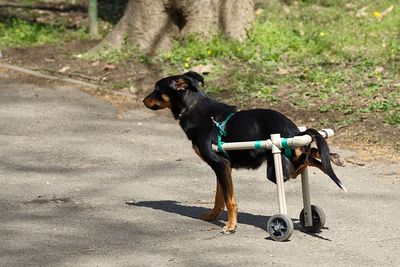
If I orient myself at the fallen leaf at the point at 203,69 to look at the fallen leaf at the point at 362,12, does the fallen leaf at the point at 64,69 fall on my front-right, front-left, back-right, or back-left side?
back-left

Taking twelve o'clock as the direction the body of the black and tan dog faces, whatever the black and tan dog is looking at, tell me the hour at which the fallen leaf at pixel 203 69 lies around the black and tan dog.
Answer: The fallen leaf is roughly at 3 o'clock from the black and tan dog.

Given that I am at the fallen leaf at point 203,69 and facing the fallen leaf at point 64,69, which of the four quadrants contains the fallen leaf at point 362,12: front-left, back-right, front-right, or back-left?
back-right

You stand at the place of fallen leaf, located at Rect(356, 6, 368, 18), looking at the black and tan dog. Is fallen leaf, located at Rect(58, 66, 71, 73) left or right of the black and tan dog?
right

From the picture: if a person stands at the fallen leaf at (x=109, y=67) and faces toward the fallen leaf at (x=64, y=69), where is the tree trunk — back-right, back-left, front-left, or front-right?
back-right

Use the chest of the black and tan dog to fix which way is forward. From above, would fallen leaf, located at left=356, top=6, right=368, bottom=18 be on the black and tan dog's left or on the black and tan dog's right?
on the black and tan dog's right

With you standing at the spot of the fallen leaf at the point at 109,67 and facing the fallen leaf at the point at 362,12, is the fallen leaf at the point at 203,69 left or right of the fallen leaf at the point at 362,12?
right

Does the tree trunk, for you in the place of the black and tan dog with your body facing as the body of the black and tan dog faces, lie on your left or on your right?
on your right

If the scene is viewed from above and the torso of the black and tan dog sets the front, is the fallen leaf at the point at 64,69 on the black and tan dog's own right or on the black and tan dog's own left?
on the black and tan dog's own right

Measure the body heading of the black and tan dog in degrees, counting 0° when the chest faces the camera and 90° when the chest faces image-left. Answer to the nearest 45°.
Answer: approximately 90°
